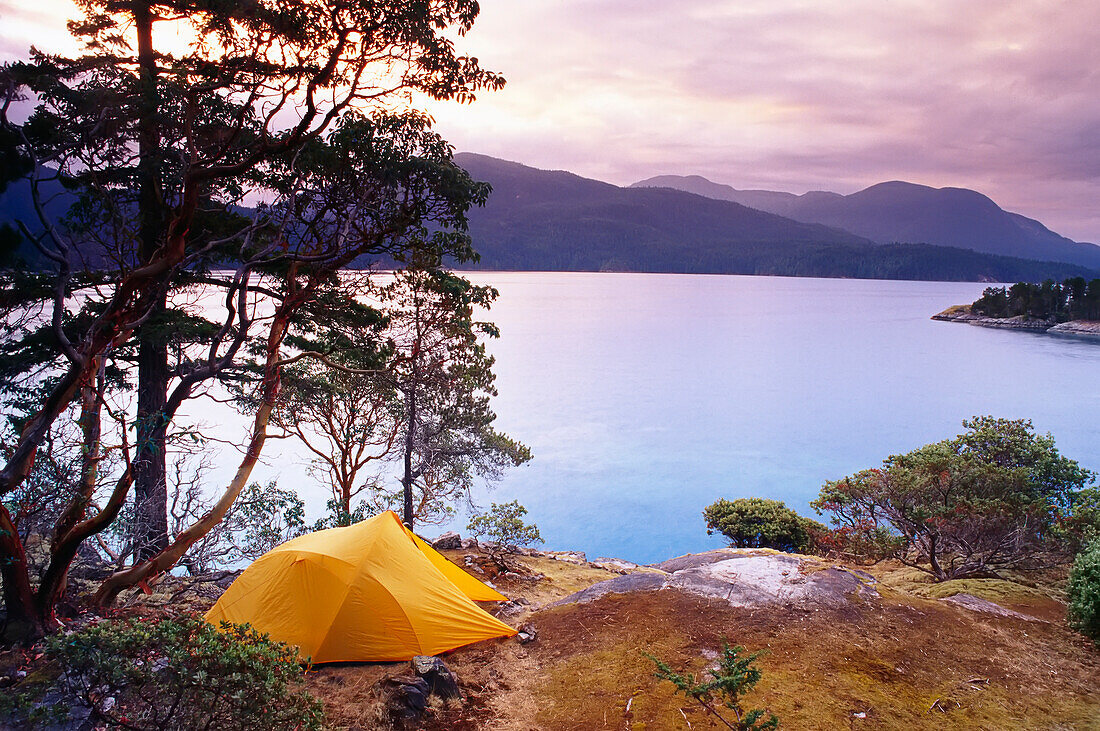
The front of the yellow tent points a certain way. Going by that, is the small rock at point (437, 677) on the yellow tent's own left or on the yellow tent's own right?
on the yellow tent's own right

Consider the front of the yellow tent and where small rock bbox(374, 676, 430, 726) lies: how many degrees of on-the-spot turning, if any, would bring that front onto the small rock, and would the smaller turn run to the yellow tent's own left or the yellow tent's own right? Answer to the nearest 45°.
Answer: approximately 90° to the yellow tent's own right

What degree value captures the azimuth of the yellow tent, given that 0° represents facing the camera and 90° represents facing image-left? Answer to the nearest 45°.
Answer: approximately 270°

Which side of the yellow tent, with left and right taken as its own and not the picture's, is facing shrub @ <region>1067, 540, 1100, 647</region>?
front

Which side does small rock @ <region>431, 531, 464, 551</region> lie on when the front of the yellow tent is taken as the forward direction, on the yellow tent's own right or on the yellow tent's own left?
on the yellow tent's own left

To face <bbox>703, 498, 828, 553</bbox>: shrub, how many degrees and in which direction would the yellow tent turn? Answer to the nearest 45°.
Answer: approximately 45° to its left

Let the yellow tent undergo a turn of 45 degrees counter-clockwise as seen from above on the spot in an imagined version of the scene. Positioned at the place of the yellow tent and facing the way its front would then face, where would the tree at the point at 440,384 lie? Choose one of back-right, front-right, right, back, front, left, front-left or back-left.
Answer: front-left

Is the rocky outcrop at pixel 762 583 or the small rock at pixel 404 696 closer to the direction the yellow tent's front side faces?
the rocky outcrop

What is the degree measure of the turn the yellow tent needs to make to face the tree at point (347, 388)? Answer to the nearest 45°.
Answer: approximately 90° to its left

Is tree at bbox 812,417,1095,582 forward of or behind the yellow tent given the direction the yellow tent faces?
forward

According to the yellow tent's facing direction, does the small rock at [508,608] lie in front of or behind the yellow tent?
in front
